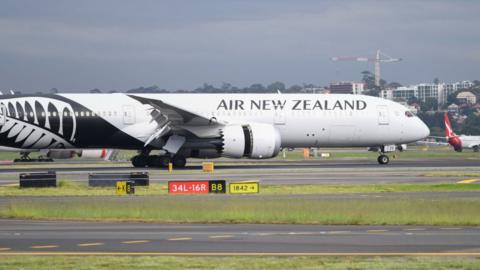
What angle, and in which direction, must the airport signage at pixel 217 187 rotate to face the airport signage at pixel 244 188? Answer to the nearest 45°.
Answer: approximately 90° to its left

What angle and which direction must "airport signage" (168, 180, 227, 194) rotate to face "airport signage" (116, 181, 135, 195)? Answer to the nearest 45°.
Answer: approximately 90° to its right

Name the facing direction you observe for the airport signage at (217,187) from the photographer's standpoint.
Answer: facing the viewer

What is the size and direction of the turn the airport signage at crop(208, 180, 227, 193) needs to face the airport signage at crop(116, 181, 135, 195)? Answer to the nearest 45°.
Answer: approximately 90° to its right

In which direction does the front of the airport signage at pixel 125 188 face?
toward the camera

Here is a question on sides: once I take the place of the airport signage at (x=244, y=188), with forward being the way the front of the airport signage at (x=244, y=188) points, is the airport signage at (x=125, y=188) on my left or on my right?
on my right

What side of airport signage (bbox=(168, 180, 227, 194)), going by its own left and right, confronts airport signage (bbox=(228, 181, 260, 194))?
left

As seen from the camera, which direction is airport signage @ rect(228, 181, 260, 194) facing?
toward the camera
